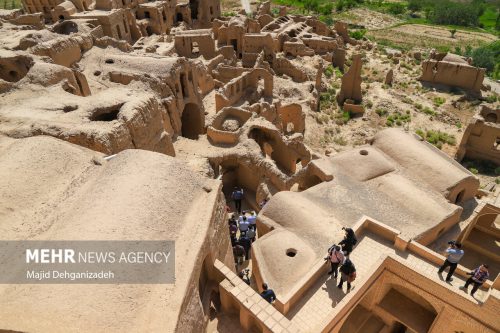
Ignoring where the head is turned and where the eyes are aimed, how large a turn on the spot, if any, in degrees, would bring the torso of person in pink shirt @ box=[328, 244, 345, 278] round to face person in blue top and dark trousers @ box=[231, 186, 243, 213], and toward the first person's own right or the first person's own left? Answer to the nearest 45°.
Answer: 0° — they already face them

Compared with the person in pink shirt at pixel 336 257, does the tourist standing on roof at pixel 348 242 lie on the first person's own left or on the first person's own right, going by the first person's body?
on the first person's own right

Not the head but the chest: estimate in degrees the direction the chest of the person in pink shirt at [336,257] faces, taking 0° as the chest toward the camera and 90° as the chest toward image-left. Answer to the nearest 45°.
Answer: approximately 135°

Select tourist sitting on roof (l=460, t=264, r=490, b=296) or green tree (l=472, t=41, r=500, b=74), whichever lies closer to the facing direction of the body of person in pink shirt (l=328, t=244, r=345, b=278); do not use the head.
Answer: the green tree
